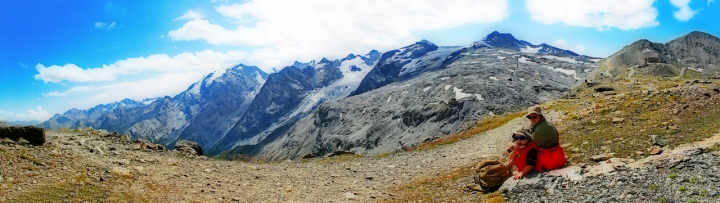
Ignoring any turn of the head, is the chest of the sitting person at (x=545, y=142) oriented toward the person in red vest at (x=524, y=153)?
yes

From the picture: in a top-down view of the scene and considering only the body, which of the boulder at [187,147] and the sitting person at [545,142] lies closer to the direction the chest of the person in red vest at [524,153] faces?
the boulder

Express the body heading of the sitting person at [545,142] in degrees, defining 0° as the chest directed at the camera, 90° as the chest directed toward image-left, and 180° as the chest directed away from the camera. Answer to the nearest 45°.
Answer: approximately 90°

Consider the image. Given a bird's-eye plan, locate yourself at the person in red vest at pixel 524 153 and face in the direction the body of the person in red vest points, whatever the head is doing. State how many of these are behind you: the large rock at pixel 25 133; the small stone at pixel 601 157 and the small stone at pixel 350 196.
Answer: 1

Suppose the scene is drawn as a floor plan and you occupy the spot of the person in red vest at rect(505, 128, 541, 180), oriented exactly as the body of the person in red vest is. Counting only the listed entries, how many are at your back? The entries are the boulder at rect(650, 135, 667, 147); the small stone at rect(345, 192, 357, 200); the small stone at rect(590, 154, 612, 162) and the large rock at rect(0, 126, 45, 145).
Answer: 2

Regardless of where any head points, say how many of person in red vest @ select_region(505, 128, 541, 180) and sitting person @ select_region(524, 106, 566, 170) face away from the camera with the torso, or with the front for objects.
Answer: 0

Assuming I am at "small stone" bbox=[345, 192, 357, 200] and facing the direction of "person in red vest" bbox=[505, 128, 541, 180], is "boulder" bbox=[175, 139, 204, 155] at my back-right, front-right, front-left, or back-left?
back-left

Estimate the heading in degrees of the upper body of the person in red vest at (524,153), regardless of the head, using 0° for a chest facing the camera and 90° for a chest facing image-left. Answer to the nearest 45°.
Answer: approximately 45°

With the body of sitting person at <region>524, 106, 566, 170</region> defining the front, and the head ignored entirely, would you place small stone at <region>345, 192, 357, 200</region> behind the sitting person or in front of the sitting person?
in front

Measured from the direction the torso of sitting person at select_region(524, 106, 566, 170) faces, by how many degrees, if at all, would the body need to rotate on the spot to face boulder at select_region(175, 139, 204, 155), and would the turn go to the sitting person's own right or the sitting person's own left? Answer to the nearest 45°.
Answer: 0° — they already face it

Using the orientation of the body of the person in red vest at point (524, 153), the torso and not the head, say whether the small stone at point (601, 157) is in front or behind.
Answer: behind
